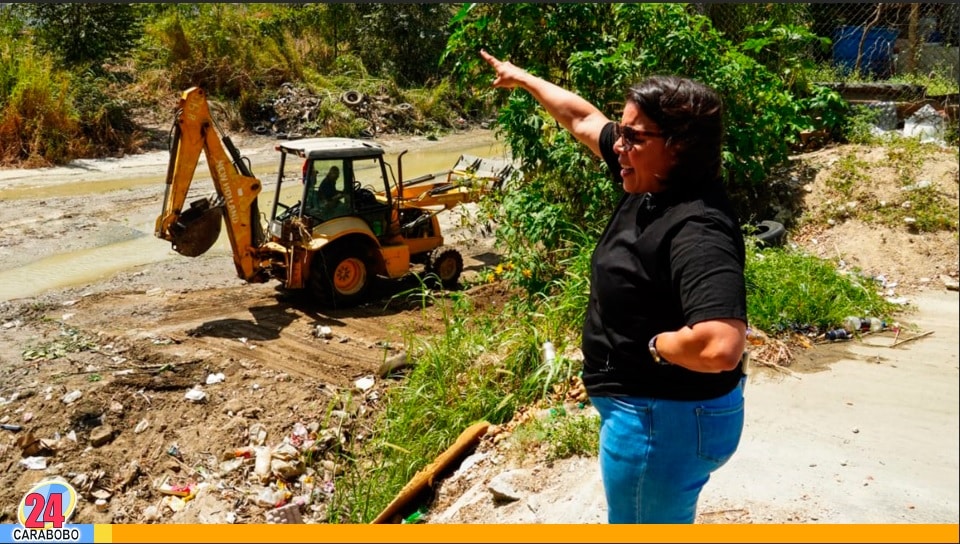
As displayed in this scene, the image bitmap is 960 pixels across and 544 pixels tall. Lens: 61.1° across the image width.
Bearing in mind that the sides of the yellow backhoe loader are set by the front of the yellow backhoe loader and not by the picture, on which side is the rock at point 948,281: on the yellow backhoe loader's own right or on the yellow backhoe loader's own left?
on the yellow backhoe loader's own right

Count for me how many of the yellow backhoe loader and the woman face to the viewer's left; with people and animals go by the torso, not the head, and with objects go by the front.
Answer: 1

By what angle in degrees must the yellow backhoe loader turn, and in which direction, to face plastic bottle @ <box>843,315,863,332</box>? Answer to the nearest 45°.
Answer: approximately 90° to its right

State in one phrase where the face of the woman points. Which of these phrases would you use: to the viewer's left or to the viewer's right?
to the viewer's left

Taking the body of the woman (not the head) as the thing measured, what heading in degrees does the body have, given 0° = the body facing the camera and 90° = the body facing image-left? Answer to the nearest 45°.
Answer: approximately 90°

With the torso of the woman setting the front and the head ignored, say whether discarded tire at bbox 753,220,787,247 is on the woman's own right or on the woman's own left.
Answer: on the woman's own right

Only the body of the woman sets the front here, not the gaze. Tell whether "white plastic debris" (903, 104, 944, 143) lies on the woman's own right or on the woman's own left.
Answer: on the woman's own right

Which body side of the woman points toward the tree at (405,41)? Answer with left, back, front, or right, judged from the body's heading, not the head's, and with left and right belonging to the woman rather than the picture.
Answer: right

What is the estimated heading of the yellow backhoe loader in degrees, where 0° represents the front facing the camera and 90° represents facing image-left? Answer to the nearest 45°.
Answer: approximately 225°

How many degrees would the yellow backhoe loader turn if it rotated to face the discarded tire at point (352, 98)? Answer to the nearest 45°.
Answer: approximately 45° to its left

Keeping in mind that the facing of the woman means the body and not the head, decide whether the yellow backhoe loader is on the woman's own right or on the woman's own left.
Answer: on the woman's own right

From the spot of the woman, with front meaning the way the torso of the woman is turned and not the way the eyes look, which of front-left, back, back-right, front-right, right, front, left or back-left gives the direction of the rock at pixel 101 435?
front-right
